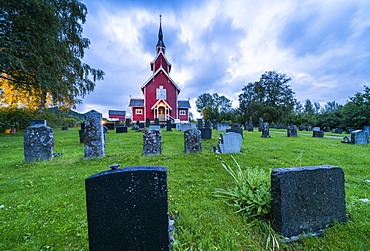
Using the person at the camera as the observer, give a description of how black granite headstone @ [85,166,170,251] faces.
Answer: facing away from the viewer

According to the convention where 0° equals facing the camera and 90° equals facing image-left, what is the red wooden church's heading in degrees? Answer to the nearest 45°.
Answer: approximately 0°

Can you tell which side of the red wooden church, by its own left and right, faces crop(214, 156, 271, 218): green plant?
front

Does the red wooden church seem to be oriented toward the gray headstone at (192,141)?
yes

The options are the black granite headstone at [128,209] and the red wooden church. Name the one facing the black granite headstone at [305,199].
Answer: the red wooden church

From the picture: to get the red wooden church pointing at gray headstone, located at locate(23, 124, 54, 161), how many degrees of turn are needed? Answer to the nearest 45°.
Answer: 0° — it already faces it

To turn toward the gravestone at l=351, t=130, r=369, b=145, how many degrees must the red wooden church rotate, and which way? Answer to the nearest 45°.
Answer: approximately 45° to its left

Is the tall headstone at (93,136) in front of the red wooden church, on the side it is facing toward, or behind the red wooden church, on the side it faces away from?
in front

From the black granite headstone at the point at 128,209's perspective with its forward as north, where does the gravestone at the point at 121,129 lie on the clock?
The gravestone is roughly at 12 o'clock from the black granite headstone.

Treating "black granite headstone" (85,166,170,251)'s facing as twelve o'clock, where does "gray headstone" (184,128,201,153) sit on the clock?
The gray headstone is roughly at 1 o'clock from the black granite headstone.

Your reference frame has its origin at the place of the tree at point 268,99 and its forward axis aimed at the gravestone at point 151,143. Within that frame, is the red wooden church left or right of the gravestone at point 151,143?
right

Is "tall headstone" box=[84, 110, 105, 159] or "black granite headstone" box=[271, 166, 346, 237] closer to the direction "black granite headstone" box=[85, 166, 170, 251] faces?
the tall headstone

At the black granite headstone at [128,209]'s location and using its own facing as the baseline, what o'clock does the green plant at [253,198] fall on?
The green plant is roughly at 3 o'clock from the black granite headstone.

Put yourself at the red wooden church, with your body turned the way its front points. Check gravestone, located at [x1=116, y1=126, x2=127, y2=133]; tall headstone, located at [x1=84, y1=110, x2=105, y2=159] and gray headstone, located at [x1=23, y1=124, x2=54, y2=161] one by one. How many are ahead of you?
3
